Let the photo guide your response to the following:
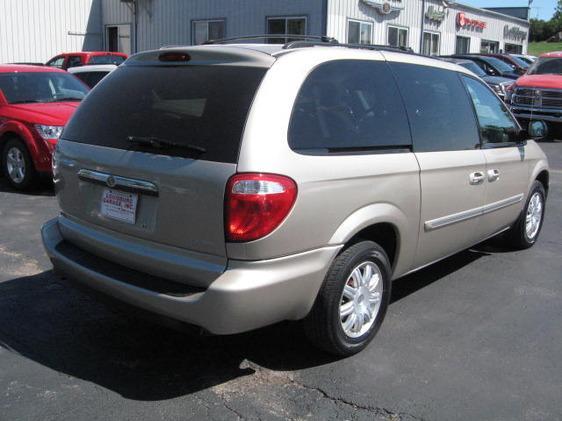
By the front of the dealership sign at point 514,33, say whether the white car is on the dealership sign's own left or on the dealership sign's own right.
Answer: on the dealership sign's own right

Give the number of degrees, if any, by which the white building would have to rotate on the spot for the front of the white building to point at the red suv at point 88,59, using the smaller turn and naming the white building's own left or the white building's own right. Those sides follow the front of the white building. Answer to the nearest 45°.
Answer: approximately 45° to the white building's own right

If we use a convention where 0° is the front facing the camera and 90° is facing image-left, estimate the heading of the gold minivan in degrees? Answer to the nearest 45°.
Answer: approximately 225°

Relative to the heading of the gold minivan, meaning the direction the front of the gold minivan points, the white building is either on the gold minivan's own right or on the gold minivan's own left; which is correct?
on the gold minivan's own left

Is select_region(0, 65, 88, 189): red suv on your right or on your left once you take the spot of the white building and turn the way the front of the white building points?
on your right

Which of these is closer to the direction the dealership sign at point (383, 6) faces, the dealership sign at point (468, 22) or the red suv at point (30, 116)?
the red suv

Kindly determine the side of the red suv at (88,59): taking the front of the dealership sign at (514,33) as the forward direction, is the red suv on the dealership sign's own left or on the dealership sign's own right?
on the dealership sign's own right
